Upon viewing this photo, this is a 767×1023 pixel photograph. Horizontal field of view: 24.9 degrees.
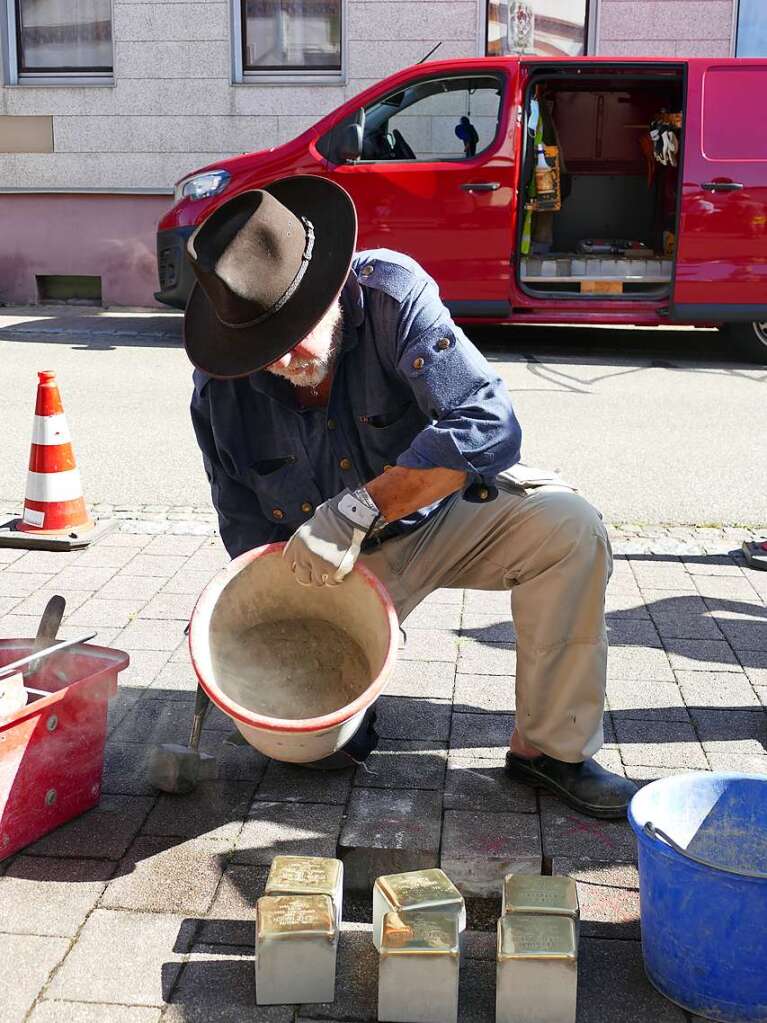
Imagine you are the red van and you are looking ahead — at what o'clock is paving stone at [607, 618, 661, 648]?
The paving stone is roughly at 9 o'clock from the red van.

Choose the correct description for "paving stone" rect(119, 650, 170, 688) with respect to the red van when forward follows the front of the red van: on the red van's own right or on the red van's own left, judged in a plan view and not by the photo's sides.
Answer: on the red van's own left

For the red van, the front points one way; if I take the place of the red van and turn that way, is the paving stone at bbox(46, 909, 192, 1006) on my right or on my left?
on my left

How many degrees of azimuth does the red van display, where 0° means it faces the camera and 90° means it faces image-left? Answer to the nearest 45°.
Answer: approximately 90°

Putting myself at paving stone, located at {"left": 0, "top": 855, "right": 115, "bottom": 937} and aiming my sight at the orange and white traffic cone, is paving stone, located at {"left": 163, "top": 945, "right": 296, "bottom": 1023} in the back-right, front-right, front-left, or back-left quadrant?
back-right

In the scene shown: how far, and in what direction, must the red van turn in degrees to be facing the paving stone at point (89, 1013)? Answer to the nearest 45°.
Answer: approximately 90° to its left

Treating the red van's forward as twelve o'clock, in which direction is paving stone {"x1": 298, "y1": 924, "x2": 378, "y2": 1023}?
The paving stone is roughly at 9 o'clock from the red van.

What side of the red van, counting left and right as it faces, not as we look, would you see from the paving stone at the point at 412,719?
left

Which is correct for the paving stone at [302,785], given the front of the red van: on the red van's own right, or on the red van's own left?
on the red van's own left

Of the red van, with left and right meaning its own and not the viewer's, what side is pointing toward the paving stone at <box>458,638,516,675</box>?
left
